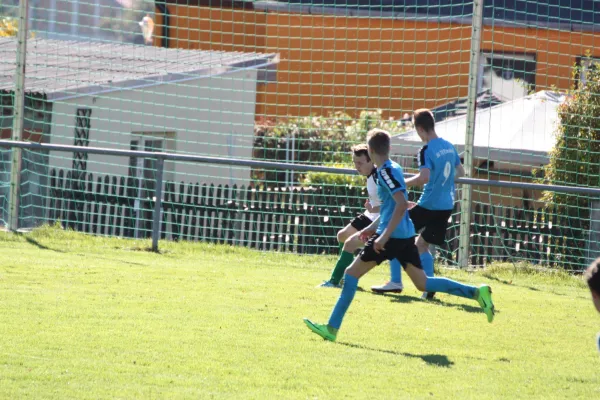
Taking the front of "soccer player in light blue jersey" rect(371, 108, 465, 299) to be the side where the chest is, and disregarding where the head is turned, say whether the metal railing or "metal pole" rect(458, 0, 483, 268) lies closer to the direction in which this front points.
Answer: the metal railing

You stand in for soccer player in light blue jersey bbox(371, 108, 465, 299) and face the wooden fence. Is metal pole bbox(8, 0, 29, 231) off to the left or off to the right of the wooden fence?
left

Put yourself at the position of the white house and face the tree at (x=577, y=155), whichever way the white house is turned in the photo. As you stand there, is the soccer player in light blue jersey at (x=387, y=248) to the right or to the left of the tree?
right

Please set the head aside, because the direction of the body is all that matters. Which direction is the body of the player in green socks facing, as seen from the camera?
to the viewer's left

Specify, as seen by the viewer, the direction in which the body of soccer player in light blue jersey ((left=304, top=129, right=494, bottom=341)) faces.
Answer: to the viewer's left

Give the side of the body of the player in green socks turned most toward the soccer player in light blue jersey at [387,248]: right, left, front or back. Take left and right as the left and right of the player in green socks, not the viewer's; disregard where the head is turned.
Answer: left

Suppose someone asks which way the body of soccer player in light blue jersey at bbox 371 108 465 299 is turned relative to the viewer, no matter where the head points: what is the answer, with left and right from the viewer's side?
facing away from the viewer and to the left of the viewer

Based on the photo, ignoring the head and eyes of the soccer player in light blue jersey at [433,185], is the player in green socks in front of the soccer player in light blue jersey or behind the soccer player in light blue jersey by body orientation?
in front

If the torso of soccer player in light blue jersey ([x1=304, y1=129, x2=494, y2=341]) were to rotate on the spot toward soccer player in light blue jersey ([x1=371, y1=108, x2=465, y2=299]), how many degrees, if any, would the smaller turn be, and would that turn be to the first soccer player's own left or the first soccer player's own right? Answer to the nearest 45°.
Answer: approximately 90° to the first soccer player's own right

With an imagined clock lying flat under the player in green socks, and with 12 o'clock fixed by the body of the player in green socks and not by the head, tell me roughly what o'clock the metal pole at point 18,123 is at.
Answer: The metal pole is roughly at 1 o'clock from the player in green socks.

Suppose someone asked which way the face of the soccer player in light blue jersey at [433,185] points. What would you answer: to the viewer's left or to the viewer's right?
to the viewer's left
